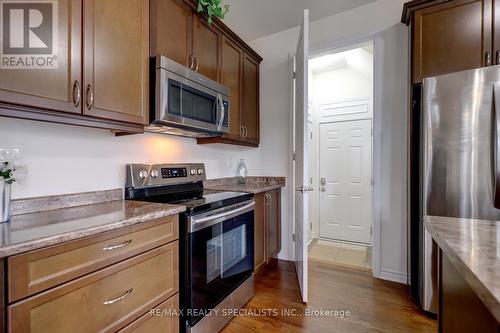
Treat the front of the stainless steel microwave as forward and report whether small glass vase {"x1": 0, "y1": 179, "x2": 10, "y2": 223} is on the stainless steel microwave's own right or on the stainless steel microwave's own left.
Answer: on the stainless steel microwave's own right

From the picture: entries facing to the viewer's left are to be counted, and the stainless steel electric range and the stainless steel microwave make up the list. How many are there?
0

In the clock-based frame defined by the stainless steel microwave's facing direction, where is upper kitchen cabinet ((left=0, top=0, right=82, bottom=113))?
The upper kitchen cabinet is roughly at 3 o'clock from the stainless steel microwave.

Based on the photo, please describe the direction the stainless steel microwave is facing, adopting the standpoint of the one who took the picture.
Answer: facing the viewer and to the right of the viewer

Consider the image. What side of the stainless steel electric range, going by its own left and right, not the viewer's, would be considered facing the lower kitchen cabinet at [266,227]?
left

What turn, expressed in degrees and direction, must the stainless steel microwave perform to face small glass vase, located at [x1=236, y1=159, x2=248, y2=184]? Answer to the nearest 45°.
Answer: approximately 90° to its left

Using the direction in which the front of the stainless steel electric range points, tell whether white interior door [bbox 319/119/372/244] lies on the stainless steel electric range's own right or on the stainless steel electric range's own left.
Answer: on the stainless steel electric range's own left

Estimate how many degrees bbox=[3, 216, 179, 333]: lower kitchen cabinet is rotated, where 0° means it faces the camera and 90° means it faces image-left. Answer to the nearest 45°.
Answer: approximately 315°
